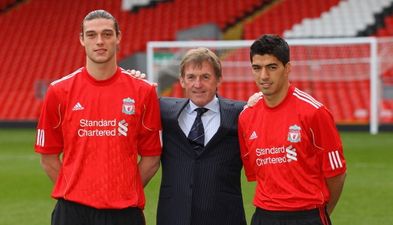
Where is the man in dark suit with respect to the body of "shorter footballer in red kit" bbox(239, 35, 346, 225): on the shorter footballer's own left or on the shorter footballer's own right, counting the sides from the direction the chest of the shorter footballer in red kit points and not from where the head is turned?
on the shorter footballer's own right

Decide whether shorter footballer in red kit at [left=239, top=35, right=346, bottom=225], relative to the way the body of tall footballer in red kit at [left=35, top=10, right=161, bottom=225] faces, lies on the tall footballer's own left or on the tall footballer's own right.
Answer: on the tall footballer's own left

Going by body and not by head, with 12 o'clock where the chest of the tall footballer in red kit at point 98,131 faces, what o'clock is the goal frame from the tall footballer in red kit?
The goal frame is roughly at 7 o'clock from the tall footballer in red kit.

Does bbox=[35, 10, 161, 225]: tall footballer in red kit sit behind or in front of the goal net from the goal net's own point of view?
in front

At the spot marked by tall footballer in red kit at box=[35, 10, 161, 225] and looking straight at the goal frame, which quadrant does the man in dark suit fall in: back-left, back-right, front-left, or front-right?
front-right

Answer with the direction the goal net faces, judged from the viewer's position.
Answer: facing the viewer and to the left of the viewer

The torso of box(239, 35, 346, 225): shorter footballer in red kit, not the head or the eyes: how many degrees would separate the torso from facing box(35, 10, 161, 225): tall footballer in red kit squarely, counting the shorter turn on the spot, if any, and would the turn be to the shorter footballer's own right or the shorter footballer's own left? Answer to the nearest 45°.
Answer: approximately 45° to the shorter footballer's own right

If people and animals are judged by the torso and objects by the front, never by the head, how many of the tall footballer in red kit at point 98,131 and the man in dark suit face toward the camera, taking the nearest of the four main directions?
2

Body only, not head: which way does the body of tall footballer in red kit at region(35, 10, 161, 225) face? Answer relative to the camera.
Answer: toward the camera

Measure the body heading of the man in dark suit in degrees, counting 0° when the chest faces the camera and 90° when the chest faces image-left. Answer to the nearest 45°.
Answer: approximately 0°
